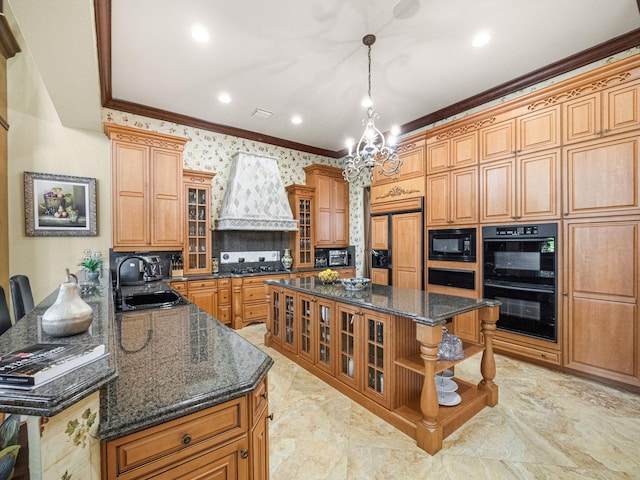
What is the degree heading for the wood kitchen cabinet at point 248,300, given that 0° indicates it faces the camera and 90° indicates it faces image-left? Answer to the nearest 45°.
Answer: approximately 315°

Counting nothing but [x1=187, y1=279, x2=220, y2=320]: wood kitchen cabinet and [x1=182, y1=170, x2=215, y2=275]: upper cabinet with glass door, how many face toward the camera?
2

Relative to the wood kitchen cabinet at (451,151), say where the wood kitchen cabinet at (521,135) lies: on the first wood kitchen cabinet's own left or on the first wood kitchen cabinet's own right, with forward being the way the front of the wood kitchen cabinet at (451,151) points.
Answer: on the first wood kitchen cabinet's own left

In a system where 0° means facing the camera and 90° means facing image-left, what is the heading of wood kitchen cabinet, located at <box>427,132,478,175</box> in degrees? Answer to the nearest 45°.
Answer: approximately 45°

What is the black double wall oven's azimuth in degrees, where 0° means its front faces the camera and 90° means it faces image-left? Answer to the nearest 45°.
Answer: approximately 45°

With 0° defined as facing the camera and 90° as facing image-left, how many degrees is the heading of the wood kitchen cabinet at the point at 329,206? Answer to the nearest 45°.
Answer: approximately 315°

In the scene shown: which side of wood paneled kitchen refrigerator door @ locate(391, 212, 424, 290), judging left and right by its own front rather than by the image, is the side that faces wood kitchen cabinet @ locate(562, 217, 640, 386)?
left

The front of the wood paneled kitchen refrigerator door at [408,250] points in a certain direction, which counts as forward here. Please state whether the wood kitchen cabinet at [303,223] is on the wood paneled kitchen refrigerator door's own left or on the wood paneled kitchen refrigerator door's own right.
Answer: on the wood paneled kitchen refrigerator door's own right

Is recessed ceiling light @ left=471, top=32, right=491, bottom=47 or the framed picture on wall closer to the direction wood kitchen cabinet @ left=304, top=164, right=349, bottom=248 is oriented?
the recessed ceiling light

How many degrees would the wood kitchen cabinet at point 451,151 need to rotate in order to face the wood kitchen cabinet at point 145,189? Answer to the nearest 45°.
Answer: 0° — it already faces it
